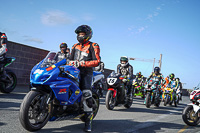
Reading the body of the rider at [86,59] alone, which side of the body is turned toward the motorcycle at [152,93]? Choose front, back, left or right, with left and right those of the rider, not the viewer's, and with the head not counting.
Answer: back

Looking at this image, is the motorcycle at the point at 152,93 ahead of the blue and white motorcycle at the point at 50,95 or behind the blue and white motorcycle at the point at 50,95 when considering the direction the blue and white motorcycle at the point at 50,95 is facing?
behind

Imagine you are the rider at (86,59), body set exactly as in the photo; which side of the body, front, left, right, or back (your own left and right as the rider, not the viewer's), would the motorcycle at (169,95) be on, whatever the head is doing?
back

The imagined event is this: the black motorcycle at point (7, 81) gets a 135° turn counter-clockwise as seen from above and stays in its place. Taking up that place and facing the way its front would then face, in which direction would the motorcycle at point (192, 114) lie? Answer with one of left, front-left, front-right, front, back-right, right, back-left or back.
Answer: front
